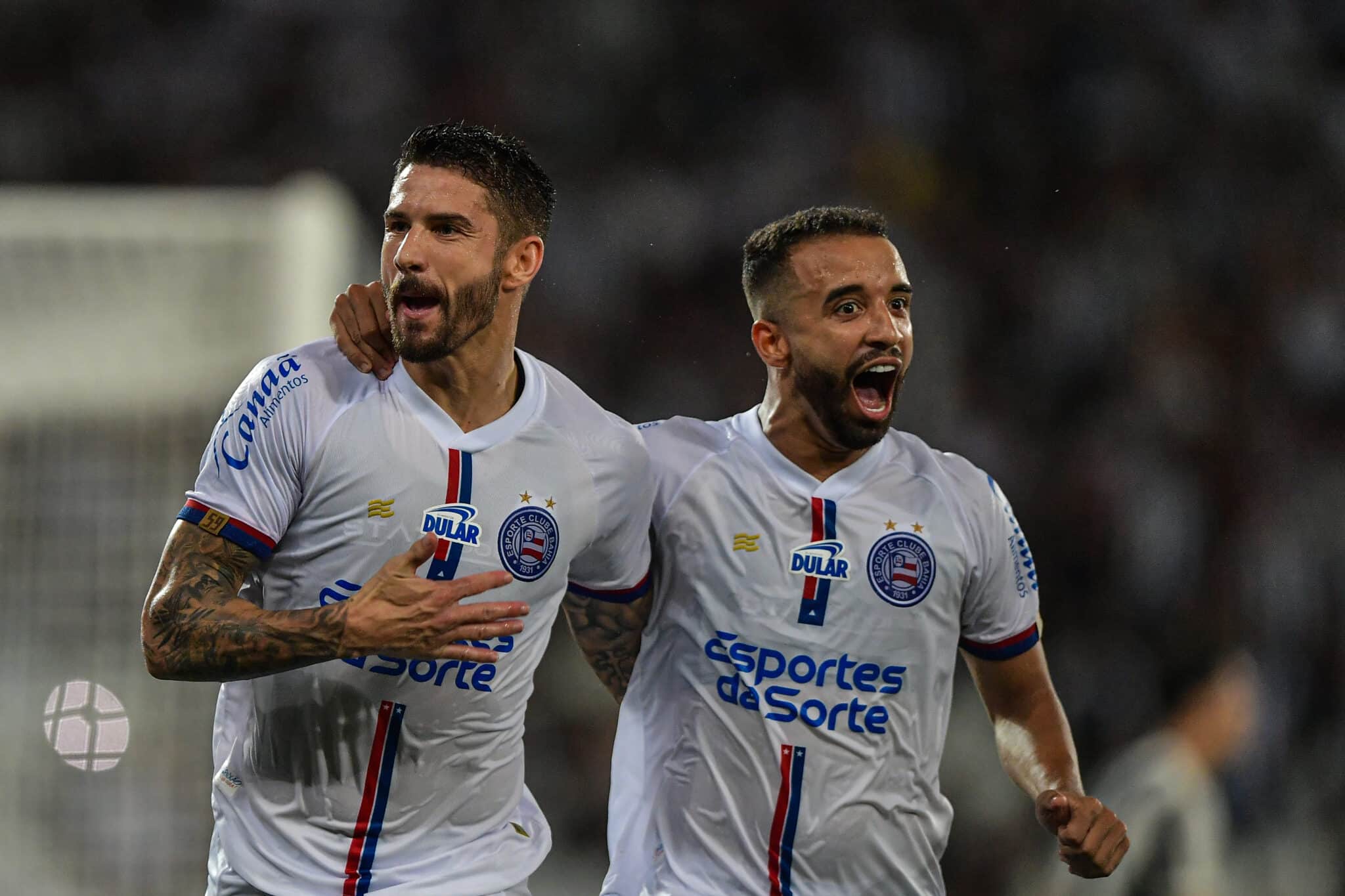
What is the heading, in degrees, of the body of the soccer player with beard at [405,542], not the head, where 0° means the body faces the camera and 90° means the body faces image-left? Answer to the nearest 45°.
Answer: approximately 0°

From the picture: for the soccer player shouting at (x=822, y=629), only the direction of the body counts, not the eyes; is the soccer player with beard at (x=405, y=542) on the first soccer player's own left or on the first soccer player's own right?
on the first soccer player's own right

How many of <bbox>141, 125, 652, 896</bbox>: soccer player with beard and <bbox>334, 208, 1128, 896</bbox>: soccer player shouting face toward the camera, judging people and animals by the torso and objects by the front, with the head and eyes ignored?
2

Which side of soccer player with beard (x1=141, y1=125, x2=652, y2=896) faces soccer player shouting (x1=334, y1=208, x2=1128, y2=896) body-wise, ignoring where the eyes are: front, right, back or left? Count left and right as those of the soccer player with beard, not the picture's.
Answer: left

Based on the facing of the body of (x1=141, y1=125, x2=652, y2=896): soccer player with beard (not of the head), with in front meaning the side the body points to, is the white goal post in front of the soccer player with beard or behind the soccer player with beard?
behind
